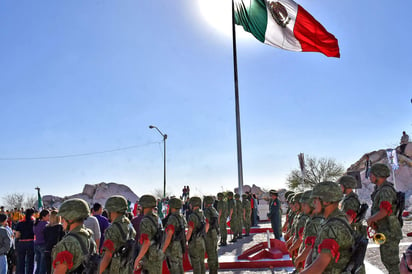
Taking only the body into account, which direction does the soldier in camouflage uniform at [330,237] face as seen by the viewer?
to the viewer's left

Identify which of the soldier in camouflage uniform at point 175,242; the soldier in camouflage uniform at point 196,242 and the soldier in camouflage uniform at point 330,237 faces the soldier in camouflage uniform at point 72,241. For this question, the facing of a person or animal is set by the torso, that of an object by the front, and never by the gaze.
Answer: the soldier in camouflage uniform at point 330,237

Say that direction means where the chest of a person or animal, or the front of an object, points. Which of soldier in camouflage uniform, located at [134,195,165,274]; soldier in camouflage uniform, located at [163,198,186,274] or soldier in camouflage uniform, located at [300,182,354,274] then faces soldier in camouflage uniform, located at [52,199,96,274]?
soldier in camouflage uniform, located at [300,182,354,274]

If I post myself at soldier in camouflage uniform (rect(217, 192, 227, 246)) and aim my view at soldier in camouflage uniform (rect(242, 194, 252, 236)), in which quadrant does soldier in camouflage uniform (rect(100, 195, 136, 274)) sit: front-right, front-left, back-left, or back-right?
back-right

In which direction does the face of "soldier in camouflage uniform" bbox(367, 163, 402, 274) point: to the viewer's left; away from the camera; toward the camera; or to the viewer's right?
to the viewer's left

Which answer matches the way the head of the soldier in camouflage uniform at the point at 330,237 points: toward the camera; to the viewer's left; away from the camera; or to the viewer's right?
to the viewer's left
